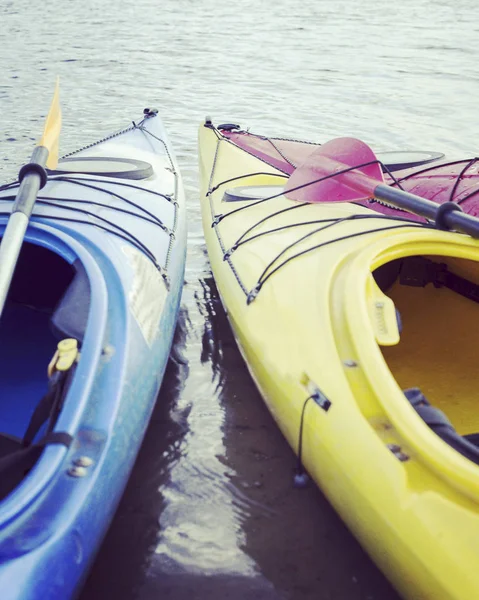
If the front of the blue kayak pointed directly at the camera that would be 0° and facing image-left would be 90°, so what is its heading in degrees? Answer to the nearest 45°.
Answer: approximately 225°

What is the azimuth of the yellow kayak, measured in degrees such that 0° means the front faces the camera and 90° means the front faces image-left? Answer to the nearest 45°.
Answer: approximately 135°

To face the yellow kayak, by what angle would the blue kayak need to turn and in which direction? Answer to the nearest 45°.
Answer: approximately 45° to its right
